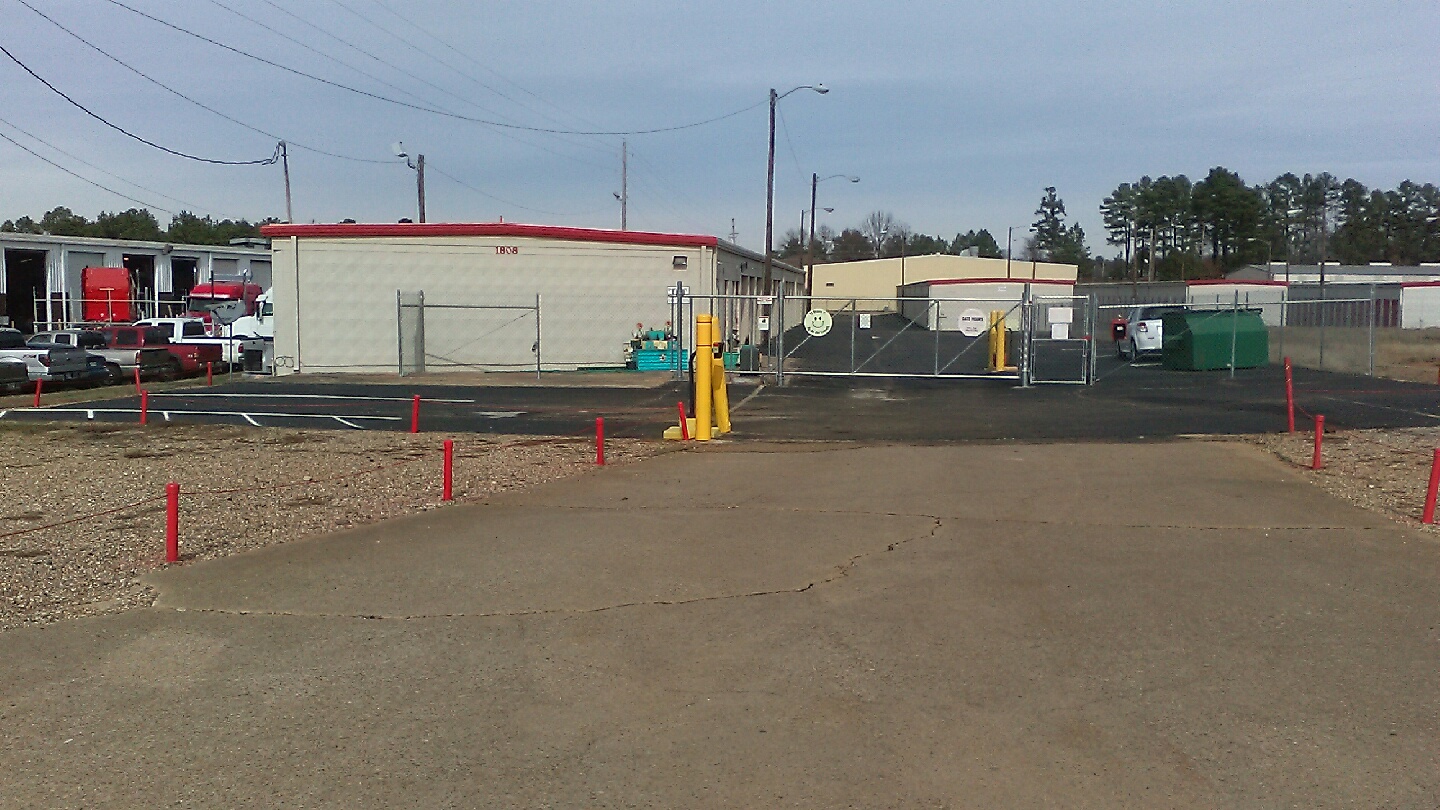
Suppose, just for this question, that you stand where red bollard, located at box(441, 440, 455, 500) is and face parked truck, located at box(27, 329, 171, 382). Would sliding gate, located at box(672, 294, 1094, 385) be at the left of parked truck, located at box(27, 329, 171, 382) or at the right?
right

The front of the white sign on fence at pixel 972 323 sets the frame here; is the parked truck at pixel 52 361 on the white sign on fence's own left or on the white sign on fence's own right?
on the white sign on fence's own right

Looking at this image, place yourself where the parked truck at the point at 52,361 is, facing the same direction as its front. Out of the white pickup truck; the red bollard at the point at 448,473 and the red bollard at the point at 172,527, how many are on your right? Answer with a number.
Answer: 1

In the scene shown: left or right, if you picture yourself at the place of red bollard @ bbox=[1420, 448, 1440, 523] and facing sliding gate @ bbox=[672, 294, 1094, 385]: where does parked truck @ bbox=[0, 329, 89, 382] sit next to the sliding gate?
left
